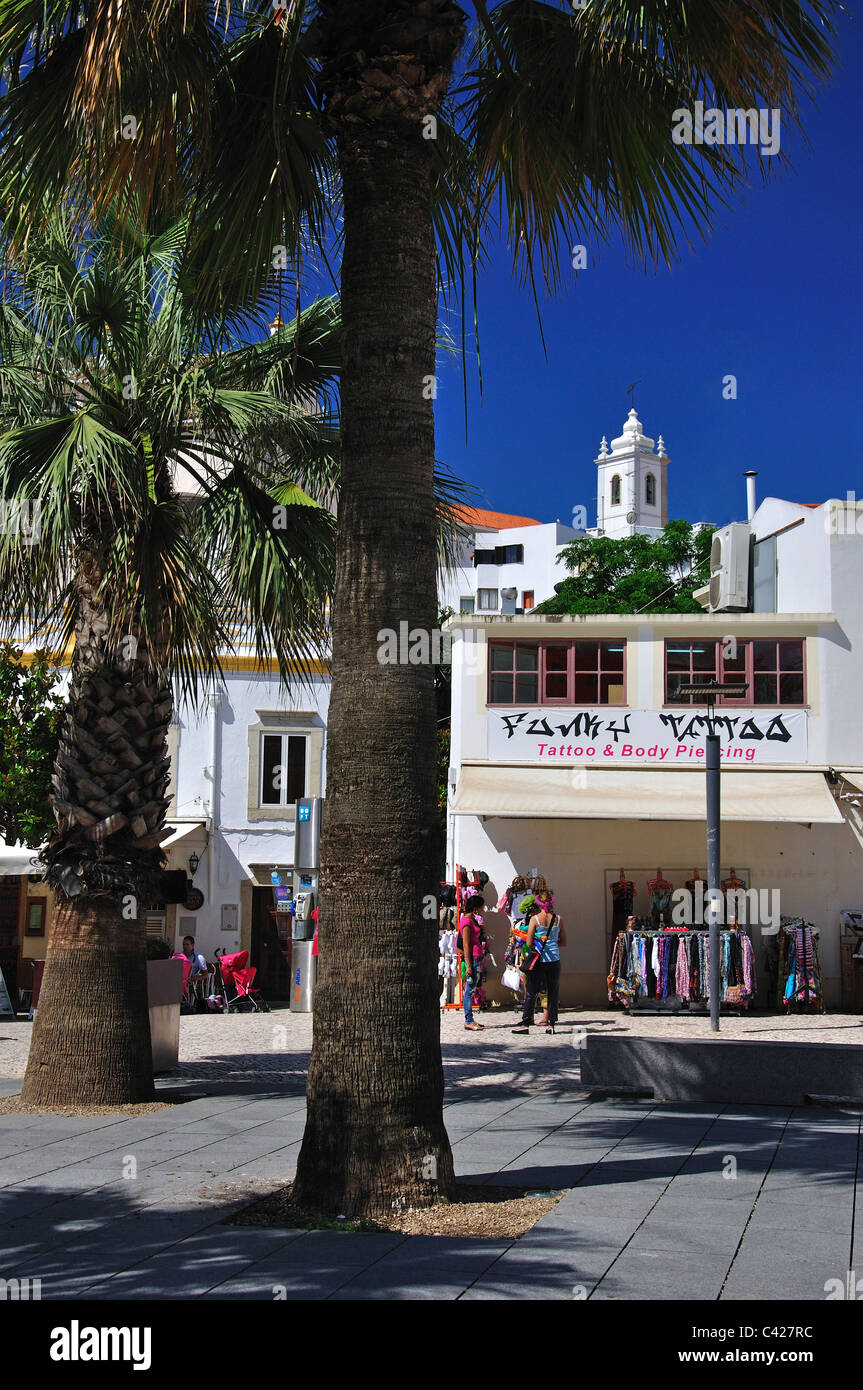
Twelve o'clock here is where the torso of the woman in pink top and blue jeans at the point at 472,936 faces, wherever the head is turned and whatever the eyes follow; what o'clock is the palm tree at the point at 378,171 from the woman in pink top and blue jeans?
The palm tree is roughly at 3 o'clock from the woman in pink top and blue jeans.

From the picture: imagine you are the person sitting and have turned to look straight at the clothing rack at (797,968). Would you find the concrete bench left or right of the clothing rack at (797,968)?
right

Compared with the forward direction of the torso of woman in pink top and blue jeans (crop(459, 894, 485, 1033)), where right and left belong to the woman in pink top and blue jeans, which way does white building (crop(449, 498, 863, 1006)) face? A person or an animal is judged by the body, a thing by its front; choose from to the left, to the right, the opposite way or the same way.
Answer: to the right

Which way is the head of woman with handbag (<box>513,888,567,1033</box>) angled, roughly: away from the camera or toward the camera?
away from the camera

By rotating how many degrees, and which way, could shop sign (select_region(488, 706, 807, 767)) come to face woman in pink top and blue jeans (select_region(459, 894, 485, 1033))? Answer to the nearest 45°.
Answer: approximately 45° to its right
